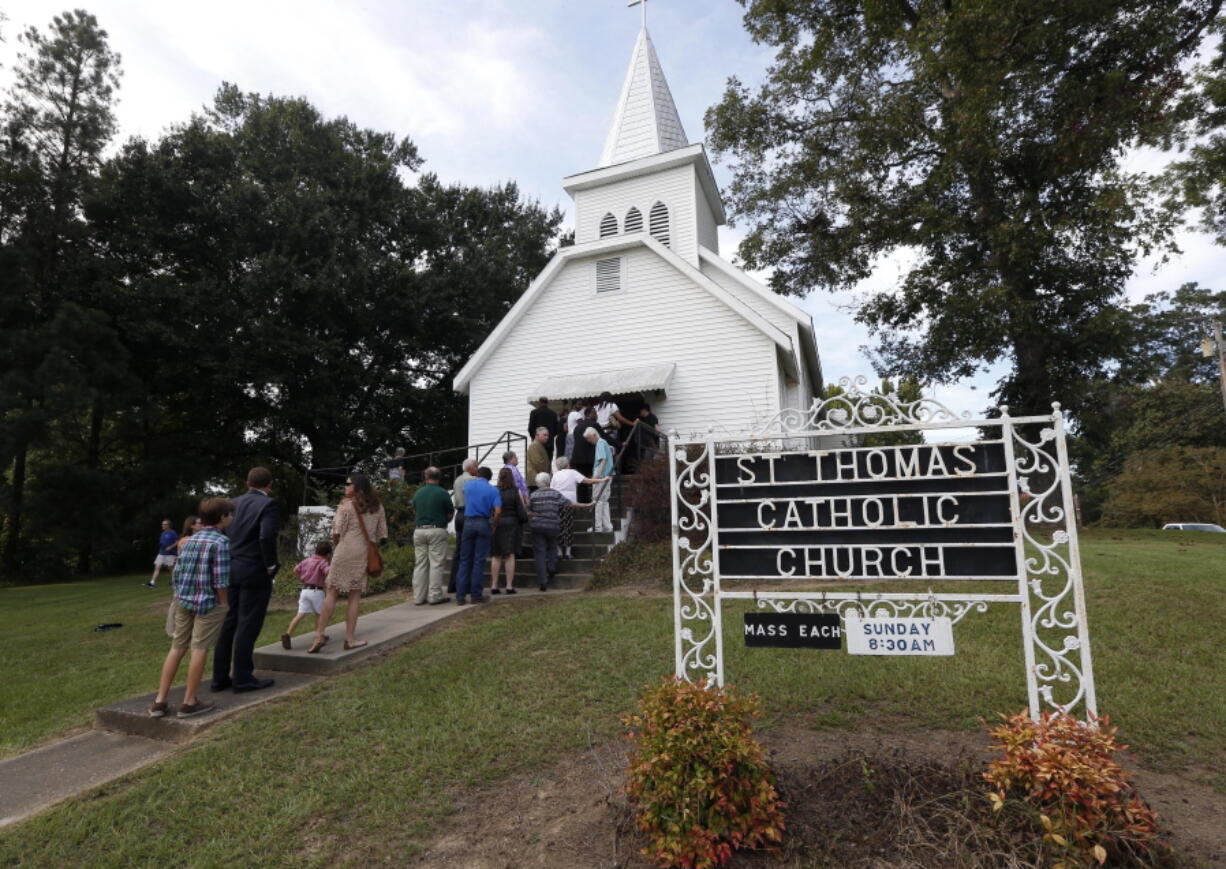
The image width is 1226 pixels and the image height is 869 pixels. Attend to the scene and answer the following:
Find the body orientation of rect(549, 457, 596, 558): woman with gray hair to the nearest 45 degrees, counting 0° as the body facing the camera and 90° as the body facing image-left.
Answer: approximately 225°

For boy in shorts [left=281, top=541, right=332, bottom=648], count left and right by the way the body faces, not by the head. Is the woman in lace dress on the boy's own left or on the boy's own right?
on the boy's own right

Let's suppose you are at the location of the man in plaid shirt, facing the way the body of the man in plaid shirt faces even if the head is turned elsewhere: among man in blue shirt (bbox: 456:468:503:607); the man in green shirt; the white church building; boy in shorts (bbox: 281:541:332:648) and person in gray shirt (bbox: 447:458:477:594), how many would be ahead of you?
5

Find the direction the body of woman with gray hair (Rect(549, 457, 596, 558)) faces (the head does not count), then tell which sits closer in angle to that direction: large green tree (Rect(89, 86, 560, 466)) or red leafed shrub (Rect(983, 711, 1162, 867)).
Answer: the large green tree

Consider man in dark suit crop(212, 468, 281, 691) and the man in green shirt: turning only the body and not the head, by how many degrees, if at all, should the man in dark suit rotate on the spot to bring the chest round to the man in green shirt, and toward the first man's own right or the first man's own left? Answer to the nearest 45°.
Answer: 0° — they already face them

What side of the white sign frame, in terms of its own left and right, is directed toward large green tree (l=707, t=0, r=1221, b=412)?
back

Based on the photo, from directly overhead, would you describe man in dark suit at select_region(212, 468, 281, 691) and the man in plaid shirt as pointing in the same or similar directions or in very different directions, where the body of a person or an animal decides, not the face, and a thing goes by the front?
same or similar directions

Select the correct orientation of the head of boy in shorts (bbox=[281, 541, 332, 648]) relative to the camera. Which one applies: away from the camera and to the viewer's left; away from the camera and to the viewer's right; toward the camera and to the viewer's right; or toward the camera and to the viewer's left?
away from the camera and to the viewer's right

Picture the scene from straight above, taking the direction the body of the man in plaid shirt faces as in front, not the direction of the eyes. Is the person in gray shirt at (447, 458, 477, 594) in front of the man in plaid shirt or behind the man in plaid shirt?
in front

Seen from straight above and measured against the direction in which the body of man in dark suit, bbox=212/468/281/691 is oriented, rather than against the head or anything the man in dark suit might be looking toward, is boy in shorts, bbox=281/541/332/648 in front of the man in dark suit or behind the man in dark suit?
in front

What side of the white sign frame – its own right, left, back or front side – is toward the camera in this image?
front

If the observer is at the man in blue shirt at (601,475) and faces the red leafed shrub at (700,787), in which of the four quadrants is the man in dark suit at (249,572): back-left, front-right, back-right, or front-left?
front-right

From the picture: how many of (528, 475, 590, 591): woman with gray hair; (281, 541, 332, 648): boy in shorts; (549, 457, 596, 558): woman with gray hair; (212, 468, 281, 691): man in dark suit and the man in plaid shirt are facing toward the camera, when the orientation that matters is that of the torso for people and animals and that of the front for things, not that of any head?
0

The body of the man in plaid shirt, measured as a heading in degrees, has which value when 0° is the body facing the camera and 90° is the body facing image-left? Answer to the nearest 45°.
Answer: approximately 225°

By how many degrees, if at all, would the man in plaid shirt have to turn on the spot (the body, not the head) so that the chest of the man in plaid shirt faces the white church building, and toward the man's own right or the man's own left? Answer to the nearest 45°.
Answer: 0° — they already face it

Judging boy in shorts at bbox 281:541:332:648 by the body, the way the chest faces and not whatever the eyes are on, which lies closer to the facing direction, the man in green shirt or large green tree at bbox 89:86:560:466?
the man in green shirt

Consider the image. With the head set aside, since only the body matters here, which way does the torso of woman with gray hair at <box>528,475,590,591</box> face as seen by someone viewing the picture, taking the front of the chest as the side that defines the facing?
away from the camera

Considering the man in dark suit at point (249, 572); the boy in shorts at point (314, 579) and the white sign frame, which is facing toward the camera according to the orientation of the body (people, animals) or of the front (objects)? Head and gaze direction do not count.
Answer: the white sign frame
